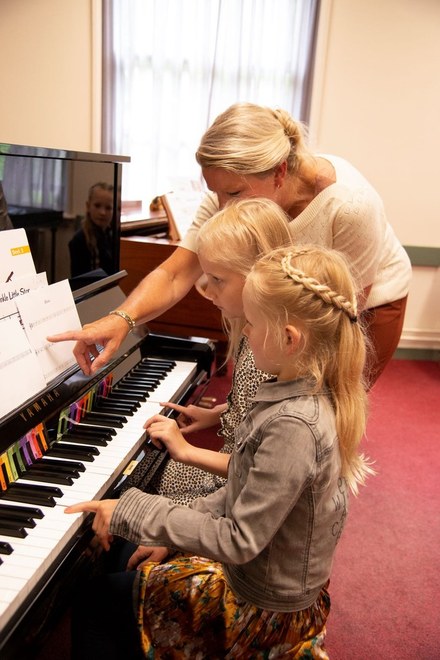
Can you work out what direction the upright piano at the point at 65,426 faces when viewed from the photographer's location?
facing the viewer and to the right of the viewer

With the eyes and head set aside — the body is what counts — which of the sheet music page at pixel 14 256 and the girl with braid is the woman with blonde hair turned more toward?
the sheet music page

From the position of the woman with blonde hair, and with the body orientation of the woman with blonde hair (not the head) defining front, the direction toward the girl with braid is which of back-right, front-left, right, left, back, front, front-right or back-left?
left

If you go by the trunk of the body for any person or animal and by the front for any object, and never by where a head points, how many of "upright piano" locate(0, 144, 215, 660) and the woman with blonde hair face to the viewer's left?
1

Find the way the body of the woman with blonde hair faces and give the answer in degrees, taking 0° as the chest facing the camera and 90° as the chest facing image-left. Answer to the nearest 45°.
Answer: approximately 90°

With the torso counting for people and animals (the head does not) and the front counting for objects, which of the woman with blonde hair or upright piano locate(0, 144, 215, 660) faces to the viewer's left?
the woman with blonde hair
